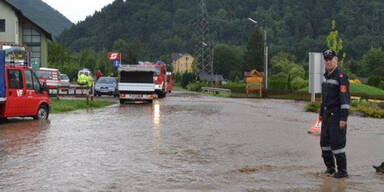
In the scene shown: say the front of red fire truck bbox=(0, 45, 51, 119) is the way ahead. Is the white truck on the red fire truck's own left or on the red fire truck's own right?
on the red fire truck's own left

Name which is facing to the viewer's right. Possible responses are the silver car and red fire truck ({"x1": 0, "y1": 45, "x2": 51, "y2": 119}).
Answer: the red fire truck

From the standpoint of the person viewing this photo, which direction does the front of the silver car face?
facing the viewer

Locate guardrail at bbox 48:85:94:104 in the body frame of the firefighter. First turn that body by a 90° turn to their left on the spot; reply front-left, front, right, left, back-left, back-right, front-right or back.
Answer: back

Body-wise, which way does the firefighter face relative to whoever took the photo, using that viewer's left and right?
facing the viewer and to the left of the viewer

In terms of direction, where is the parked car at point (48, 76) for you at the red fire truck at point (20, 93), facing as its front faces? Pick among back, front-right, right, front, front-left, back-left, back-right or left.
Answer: left

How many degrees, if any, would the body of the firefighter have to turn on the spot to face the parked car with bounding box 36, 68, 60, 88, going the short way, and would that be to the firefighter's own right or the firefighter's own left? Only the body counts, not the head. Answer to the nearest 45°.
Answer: approximately 90° to the firefighter's own right

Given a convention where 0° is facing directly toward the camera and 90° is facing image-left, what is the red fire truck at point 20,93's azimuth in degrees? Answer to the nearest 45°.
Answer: approximately 270°

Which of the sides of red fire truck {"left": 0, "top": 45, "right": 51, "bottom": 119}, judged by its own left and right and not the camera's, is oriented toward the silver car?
left
